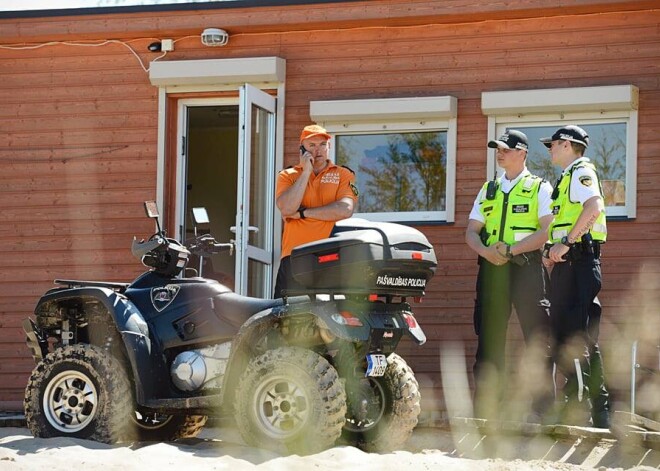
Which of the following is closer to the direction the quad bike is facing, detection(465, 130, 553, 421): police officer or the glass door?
the glass door

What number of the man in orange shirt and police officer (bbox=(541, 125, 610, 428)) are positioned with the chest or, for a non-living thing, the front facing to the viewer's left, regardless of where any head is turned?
1

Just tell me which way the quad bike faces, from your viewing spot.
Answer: facing away from the viewer and to the left of the viewer

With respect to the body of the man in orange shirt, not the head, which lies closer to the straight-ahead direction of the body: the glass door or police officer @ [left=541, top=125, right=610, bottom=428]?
the police officer

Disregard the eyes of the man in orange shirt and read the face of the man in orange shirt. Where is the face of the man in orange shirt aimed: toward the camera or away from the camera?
toward the camera

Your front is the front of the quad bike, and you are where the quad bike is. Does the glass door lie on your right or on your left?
on your right

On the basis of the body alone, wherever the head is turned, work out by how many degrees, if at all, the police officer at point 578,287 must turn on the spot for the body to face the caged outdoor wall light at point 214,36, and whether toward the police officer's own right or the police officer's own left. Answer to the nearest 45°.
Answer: approximately 45° to the police officer's own right

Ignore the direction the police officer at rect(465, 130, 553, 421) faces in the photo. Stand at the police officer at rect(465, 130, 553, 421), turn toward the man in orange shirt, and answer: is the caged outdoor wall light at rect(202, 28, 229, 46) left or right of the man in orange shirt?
right

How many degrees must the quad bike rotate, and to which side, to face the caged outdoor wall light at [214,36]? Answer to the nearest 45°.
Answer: approximately 45° to its right

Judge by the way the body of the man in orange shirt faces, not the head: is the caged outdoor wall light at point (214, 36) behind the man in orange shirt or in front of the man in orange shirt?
behind

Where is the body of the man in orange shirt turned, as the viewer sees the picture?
toward the camera

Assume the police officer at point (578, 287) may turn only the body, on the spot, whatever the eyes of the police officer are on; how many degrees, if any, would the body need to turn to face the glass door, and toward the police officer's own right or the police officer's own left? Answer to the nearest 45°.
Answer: approximately 45° to the police officer's own right

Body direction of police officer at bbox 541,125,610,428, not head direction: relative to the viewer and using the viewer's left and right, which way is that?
facing to the left of the viewer

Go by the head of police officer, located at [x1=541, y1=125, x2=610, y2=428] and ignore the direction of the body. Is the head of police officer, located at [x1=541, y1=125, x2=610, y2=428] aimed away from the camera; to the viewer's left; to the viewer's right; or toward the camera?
to the viewer's left
